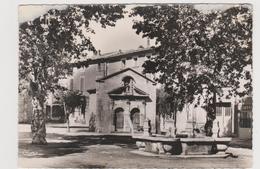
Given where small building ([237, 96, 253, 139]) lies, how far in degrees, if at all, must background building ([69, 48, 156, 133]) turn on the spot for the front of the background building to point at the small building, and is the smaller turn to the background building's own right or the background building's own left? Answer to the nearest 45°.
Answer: approximately 90° to the background building's own left

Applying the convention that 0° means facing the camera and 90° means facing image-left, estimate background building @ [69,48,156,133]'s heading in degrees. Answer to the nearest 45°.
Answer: approximately 0°
